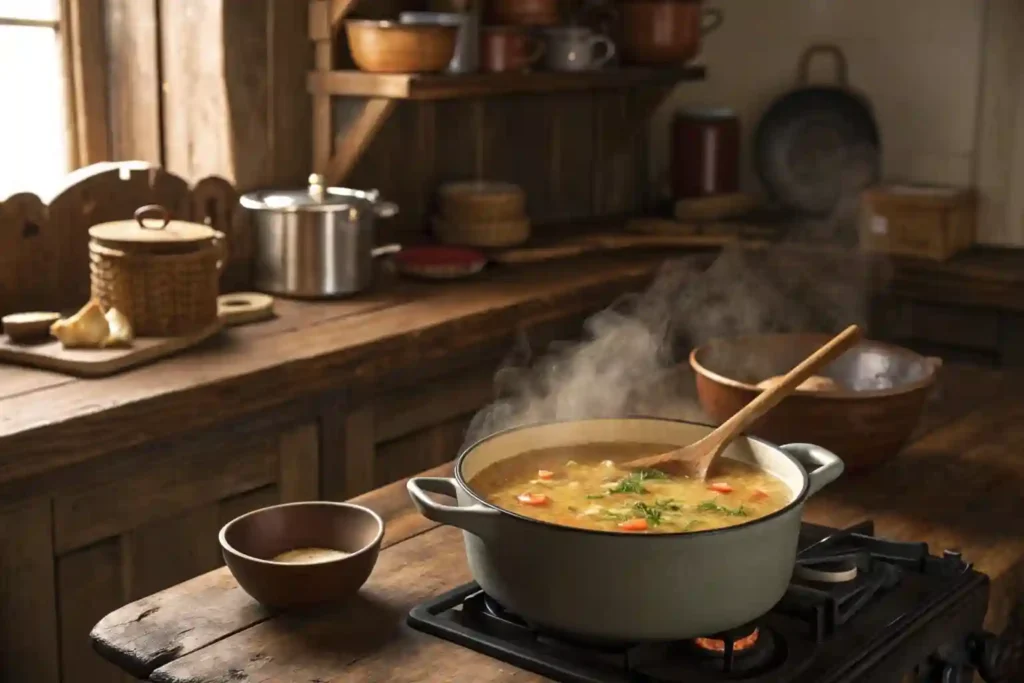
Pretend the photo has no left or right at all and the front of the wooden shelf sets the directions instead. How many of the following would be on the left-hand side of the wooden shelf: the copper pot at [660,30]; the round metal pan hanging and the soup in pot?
2

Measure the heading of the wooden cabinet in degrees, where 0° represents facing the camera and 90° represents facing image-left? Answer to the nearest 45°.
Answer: approximately 315°

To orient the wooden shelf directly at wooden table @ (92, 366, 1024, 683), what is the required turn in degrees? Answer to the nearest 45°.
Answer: approximately 45° to its right

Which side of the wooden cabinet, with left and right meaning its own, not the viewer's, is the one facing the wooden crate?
left

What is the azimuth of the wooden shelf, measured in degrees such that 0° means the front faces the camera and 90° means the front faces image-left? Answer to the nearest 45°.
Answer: approximately 315°

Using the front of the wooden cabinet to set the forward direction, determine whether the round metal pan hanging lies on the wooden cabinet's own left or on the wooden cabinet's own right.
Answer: on the wooden cabinet's own left

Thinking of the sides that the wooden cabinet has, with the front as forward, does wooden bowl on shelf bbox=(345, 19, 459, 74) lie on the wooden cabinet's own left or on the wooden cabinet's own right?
on the wooden cabinet's own left
